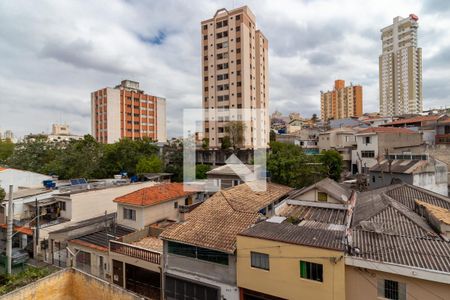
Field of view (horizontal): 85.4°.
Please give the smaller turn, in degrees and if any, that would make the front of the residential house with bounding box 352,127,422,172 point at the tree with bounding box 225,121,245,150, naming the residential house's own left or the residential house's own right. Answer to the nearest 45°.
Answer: approximately 45° to the residential house's own right

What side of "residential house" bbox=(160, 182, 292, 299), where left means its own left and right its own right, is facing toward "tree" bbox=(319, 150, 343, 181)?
back

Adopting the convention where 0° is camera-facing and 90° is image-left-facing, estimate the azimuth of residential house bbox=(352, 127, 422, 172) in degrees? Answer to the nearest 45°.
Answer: approximately 45°

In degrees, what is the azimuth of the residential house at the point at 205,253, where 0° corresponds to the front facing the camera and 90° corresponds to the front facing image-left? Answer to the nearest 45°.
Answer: approximately 45°

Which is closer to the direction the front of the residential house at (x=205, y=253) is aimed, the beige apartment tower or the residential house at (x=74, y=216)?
the residential house
